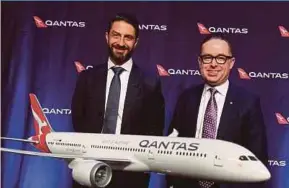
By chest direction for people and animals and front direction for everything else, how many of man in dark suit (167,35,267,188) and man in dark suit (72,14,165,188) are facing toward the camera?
2

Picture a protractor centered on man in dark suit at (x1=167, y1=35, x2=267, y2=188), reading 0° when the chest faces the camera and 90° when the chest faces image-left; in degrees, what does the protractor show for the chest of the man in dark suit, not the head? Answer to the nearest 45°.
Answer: approximately 0°

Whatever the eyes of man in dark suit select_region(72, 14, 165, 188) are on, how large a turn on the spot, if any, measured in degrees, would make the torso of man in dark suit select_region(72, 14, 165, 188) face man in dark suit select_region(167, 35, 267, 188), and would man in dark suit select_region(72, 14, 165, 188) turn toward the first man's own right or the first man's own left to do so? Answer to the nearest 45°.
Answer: approximately 90° to the first man's own left

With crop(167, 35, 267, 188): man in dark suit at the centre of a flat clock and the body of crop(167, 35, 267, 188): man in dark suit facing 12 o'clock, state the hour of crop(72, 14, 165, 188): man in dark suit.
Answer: crop(72, 14, 165, 188): man in dark suit is roughly at 3 o'clock from crop(167, 35, 267, 188): man in dark suit.
